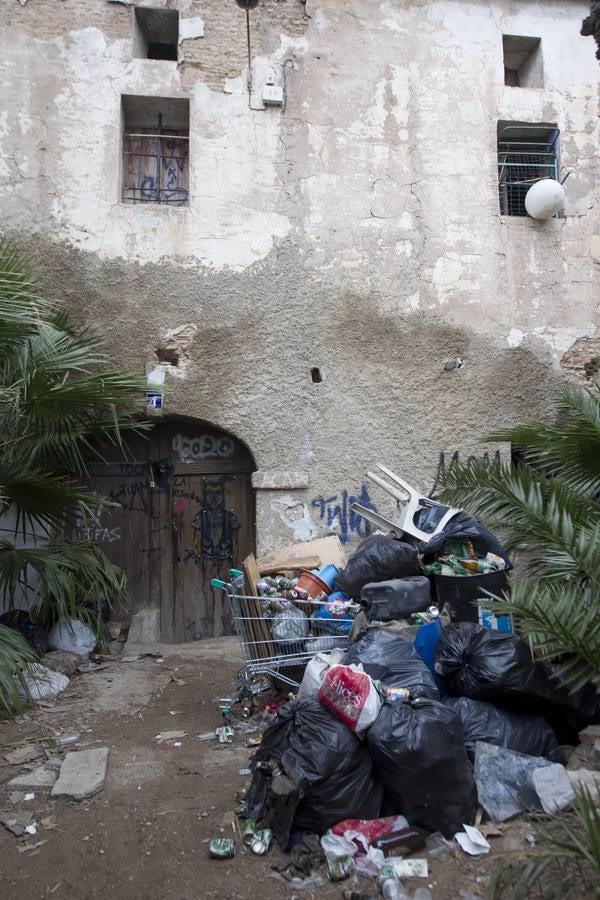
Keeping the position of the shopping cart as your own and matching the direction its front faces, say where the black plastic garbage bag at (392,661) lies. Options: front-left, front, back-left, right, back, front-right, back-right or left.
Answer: front-right

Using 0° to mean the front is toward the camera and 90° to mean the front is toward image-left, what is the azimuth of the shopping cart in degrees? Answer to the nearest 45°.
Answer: approximately 270°

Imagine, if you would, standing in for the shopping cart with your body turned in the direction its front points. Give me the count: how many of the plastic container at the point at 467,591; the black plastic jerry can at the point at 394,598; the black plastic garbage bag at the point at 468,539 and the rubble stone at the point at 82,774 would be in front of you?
3

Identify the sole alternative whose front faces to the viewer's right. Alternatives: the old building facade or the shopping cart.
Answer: the shopping cart

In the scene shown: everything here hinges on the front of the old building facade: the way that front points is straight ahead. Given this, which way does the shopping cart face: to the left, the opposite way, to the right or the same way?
to the left

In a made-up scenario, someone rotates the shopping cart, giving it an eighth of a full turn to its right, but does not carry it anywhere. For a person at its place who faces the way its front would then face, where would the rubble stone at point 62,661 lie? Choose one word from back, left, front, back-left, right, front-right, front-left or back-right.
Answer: back

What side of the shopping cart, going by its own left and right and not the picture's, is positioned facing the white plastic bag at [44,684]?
back

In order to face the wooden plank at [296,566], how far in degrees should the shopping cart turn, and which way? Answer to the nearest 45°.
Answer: approximately 90° to its left

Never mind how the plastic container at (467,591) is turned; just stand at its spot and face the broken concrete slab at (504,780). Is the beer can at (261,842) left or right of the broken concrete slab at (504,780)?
right

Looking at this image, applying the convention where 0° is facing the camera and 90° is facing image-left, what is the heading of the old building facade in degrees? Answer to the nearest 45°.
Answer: approximately 0°

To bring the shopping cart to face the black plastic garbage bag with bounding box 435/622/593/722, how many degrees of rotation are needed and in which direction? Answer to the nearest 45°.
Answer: approximately 45° to its right

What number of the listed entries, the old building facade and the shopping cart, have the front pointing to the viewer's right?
1
